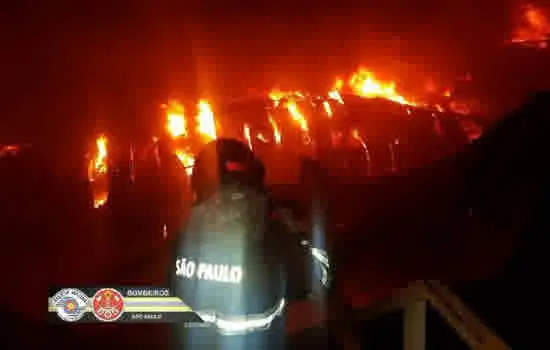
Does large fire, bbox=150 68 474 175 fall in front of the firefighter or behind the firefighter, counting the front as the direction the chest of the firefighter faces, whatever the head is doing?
in front

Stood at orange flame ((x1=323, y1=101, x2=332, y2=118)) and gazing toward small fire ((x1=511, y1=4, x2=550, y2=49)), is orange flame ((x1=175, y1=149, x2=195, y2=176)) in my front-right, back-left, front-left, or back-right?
back-left

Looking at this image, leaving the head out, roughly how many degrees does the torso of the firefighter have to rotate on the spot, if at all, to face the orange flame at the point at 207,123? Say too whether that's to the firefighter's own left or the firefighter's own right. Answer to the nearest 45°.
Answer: approximately 45° to the firefighter's own left

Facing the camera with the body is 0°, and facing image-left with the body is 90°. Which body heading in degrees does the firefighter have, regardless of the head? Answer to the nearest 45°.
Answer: approximately 225°

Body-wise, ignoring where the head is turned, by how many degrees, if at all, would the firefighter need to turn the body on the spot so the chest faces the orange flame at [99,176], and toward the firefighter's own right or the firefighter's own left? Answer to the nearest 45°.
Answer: approximately 45° to the firefighter's own left

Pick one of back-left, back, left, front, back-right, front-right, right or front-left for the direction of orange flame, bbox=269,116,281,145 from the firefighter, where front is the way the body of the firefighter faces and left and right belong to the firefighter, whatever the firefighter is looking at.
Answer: front-left

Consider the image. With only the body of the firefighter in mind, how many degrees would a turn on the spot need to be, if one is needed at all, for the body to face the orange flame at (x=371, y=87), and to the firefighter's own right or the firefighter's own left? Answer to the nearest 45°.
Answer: approximately 45° to the firefighter's own left

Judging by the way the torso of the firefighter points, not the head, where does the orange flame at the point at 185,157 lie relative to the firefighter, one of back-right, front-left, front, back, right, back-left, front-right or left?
front-left

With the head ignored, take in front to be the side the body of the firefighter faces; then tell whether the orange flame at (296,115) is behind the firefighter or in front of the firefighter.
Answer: in front

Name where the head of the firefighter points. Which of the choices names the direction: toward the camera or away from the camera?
away from the camera
